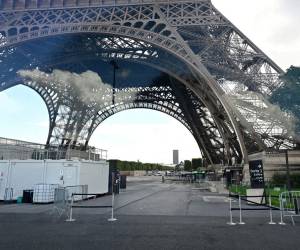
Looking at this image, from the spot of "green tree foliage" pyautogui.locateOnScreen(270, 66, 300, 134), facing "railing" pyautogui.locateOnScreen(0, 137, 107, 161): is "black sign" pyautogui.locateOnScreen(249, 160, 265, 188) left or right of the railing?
left

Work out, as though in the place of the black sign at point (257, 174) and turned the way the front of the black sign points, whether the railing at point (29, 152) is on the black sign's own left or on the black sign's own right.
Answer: on the black sign's own right

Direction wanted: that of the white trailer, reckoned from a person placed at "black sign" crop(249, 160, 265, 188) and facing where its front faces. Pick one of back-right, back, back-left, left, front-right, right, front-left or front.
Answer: right

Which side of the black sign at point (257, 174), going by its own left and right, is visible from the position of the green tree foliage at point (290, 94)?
back

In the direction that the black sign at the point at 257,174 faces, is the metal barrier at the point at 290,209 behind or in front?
in front

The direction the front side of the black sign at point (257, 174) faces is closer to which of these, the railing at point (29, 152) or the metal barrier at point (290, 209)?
the metal barrier

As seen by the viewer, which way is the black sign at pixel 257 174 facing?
toward the camera

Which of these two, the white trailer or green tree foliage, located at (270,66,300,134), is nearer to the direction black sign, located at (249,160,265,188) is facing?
the white trailer
